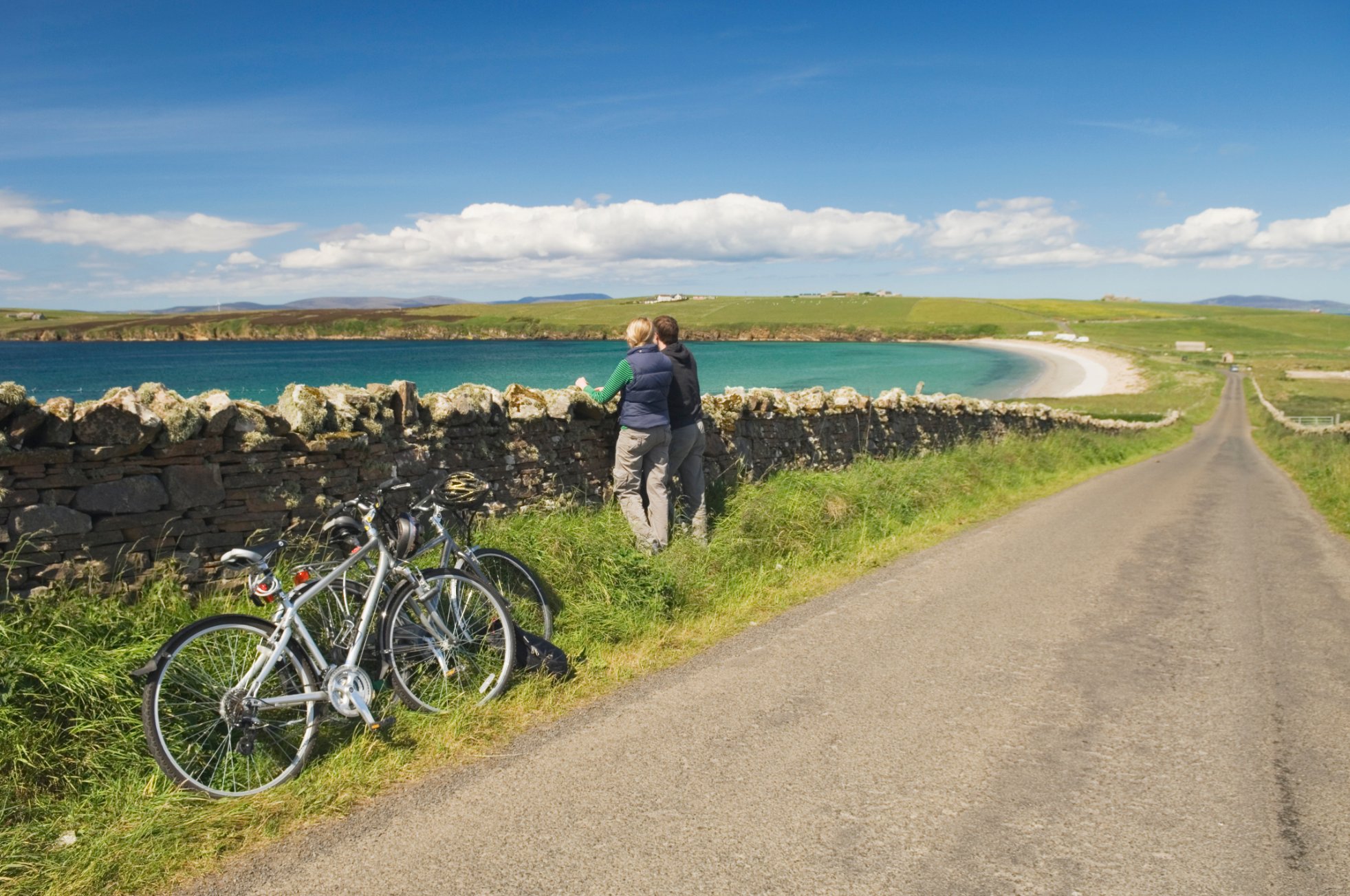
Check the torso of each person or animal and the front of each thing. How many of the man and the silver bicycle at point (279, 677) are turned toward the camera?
0

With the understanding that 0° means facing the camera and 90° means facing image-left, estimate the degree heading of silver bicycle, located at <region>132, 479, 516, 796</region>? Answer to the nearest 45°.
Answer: approximately 225°

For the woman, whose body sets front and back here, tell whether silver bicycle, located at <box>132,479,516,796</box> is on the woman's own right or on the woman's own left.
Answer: on the woman's own left

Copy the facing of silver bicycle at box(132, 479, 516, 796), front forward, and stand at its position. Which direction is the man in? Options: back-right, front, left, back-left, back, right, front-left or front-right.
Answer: front

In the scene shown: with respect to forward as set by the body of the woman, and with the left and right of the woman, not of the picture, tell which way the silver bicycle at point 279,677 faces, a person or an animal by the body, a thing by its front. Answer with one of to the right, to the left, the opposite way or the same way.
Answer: to the right

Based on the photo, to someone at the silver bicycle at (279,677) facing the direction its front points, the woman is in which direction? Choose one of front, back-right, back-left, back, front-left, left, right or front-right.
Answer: front

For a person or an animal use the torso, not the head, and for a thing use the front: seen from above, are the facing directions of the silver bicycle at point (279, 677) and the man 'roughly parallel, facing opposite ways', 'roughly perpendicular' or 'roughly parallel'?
roughly perpendicular

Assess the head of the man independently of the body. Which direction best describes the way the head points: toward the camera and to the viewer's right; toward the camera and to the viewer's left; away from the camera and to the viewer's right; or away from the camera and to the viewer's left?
away from the camera and to the viewer's left

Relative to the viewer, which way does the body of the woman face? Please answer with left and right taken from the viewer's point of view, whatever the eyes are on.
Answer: facing away from the viewer and to the left of the viewer

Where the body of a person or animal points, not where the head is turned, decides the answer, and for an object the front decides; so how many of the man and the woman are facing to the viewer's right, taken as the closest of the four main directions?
0

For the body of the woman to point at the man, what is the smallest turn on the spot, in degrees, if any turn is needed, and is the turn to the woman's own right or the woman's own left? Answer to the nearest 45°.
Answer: approximately 90° to the woman's own right

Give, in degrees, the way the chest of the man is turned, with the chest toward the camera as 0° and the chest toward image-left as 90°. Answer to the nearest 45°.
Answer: approximately 135°
